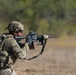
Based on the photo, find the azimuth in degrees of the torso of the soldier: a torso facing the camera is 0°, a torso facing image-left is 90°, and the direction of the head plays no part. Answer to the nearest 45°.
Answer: approximately 270°
